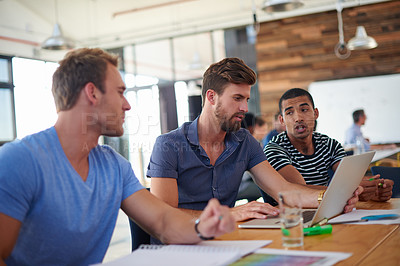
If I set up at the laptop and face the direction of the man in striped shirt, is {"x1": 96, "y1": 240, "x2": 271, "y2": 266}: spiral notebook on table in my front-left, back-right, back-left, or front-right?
back-left

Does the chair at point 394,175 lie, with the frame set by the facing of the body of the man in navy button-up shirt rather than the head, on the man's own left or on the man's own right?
on the man's own left

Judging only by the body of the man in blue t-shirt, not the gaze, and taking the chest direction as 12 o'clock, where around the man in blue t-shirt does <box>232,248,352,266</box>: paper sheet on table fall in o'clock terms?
The paper sheet on table is roughly at 12 o'clock from the man in blue t-shirt.

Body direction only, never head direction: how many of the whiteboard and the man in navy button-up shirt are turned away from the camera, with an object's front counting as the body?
0

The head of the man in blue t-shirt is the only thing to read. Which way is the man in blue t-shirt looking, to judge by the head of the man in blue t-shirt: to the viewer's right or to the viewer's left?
to the viewer's right

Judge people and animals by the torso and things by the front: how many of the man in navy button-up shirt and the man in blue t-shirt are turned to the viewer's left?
0

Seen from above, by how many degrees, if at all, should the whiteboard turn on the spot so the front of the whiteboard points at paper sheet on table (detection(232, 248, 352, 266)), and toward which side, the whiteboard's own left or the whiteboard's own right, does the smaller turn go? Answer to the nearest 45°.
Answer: approximately 45° to the whiteboard's own left

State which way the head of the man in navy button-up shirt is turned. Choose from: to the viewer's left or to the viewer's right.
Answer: to the viewer's right

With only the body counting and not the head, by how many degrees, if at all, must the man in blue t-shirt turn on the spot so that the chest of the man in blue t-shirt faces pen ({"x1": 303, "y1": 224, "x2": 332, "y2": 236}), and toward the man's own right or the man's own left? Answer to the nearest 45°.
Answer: approximately 45° to the man's own left

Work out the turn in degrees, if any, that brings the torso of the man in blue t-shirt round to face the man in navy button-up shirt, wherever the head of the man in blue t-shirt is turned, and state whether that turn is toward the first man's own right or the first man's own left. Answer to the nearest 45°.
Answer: approximately 90° to the first man's own left

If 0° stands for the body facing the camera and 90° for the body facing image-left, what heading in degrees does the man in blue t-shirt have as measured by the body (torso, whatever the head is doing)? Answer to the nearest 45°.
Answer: approximately 315°

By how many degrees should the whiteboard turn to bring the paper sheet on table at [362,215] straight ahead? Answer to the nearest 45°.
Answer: approximately 45° to its left
